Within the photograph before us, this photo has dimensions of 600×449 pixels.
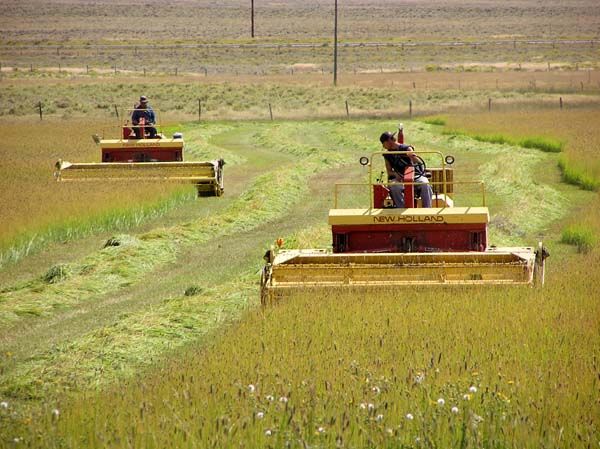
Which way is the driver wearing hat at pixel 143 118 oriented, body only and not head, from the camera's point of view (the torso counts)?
toward the camera

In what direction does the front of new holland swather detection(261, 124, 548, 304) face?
toward the camera

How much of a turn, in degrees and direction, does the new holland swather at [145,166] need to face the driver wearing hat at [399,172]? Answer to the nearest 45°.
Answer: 0° — it already faces them

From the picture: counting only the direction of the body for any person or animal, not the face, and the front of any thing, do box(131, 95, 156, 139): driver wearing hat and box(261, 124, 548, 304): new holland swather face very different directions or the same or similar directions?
same or similar directions

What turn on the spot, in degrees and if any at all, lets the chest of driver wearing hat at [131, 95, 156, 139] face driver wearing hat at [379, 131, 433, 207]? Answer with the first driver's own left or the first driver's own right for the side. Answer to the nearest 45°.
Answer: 0° — they already face them

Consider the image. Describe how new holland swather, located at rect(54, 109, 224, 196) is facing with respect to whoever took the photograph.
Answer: facing the viewer

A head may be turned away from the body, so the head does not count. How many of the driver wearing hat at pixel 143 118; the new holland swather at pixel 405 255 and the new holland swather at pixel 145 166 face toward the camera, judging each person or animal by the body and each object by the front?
3

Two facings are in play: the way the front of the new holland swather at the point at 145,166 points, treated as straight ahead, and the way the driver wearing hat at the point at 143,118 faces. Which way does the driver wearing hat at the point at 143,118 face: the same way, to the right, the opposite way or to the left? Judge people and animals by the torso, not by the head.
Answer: the same way

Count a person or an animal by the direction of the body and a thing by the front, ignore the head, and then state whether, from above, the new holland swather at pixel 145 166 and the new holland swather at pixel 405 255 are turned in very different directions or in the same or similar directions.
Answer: same or similar directions

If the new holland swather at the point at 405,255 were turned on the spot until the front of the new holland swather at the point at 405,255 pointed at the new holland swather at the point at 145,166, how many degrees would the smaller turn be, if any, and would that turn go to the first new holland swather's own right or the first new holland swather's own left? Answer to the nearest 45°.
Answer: approximately 135° to the first new holland swather's own right

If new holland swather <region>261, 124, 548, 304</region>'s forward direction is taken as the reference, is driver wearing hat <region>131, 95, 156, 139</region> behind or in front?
behind

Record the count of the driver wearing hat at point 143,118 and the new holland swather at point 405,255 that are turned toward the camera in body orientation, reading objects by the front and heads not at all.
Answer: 2
